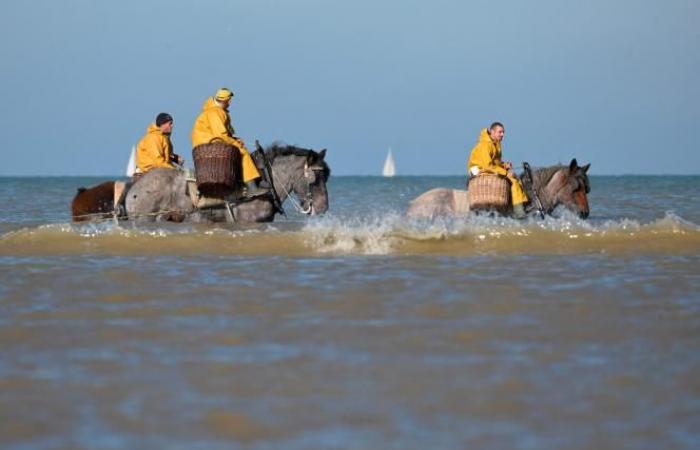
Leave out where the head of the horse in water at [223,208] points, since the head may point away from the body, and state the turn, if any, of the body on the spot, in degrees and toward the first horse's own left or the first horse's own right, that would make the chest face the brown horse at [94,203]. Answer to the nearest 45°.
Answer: approximately 180°

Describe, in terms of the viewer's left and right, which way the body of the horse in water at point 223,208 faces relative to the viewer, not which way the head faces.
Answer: facing to the right of the viewer

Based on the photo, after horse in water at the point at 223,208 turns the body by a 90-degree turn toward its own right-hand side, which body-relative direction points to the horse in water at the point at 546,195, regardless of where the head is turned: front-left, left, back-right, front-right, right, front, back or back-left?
left

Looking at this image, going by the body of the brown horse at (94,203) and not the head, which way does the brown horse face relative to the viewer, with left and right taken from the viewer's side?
facing to the right of the viewer

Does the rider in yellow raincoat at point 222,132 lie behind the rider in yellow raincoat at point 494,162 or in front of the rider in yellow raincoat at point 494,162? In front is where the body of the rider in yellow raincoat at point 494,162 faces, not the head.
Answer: behind

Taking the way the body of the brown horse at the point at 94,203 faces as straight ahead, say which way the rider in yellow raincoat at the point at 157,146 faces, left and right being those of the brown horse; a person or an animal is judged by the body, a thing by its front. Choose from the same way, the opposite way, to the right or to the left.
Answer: the same way

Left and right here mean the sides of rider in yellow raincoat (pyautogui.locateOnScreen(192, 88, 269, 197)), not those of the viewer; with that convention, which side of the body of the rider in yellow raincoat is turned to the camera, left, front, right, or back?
right

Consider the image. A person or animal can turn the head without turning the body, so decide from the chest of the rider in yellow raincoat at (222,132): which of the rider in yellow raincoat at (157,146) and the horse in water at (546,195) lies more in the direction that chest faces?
the horse in water

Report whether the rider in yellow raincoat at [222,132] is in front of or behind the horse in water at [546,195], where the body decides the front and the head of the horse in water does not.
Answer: behind

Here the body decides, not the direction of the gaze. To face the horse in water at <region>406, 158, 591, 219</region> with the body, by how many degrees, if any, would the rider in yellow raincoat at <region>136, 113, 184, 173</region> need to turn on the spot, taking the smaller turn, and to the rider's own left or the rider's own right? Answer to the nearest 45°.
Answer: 0° — they already face it

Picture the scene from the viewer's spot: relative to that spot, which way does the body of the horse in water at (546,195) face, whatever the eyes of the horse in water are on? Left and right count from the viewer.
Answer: facing to the right of the viewer

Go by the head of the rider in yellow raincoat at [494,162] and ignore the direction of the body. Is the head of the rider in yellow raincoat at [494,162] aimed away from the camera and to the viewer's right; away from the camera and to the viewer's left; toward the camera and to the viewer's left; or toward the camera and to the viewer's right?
toward the camera and to the viewer's right

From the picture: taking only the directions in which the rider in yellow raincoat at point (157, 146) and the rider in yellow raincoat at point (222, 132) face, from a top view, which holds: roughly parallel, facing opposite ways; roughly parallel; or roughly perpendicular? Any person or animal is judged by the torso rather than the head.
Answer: roughly parallel

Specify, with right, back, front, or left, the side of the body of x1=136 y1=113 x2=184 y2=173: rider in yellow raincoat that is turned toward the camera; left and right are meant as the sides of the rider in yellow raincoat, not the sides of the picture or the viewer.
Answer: right

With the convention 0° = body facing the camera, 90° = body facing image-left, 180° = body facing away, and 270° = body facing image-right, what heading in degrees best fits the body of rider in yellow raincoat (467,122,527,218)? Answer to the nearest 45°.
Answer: approximately 270°

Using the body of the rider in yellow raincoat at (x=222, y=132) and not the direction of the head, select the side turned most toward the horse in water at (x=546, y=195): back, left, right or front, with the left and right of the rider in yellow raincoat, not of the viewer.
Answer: front

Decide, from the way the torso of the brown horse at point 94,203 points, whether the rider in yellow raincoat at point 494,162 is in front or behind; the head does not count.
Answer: in front

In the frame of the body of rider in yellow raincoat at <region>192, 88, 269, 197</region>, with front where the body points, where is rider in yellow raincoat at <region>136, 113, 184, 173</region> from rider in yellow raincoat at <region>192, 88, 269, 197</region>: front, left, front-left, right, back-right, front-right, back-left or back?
back-left

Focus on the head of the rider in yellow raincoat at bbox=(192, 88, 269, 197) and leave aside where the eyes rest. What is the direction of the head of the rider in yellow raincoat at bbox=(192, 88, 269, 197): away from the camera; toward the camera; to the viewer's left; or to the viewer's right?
to the viewer's right
